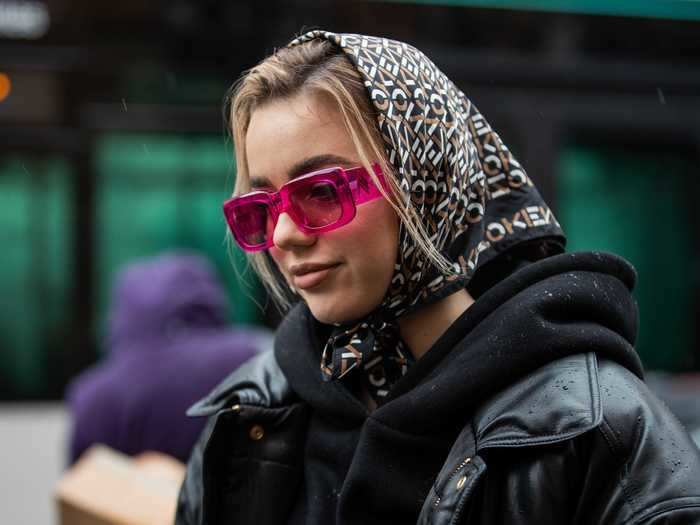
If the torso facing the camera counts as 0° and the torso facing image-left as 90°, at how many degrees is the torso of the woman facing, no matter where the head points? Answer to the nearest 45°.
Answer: approximately 45°

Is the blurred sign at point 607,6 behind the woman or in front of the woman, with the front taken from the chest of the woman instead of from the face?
behind

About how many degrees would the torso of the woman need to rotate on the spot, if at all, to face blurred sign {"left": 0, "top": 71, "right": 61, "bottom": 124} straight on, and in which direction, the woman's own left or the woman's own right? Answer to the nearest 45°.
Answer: approximately 90° to the woman's own right

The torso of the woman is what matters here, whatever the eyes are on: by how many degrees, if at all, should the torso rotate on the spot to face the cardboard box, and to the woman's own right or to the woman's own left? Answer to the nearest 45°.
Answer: approximately 90° to the woman's own right

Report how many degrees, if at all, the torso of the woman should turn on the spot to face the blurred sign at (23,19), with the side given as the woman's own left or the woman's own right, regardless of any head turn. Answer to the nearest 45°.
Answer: approximately 90° to the woman's own right
